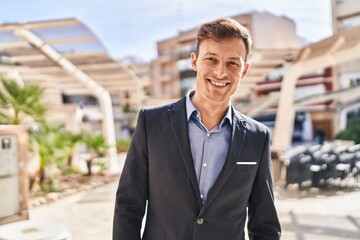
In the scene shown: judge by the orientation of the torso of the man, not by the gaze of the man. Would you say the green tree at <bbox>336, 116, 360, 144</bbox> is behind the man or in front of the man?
behind

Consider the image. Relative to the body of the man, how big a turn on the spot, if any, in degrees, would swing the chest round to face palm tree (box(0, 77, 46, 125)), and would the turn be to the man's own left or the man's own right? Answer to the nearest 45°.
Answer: approximately 135° to the man's own right

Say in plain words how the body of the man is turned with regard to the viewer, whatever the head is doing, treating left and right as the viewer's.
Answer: facing the viewer

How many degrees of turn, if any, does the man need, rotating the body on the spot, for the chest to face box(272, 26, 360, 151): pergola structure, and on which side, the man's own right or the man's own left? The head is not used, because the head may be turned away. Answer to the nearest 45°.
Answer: approximately 180°

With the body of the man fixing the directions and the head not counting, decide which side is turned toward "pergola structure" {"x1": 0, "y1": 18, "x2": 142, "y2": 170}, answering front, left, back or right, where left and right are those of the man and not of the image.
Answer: back

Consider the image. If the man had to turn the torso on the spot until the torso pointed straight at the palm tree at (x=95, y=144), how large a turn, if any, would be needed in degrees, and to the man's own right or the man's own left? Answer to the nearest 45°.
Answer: approximately 180°
